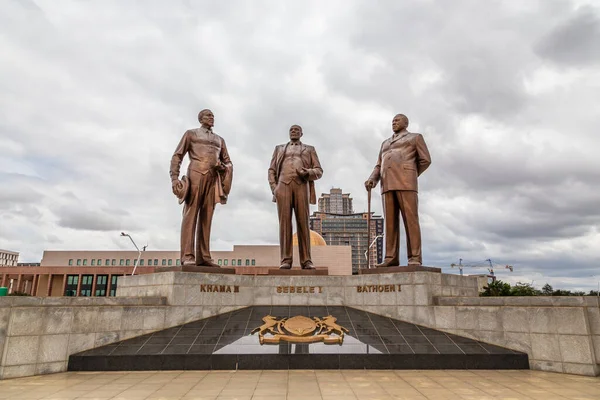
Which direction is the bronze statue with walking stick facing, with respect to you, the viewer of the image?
facing the viewer and to the left of the viewer

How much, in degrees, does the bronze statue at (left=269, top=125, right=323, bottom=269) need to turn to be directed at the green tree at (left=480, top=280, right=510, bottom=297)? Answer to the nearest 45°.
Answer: approximately 135° to its left

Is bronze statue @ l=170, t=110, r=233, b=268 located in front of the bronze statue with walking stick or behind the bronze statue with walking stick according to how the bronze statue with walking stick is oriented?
in front

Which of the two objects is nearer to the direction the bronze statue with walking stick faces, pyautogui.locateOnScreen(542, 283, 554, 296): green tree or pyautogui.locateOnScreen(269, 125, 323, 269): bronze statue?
the bronze statue

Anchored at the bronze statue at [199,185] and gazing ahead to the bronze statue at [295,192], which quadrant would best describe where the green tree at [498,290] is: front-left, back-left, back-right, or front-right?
front-left

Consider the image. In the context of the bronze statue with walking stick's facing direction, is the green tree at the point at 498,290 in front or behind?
behind

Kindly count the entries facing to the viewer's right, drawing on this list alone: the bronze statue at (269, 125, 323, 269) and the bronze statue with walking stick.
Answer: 0

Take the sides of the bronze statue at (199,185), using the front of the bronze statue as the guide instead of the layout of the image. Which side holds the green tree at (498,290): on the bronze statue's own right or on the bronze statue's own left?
on the bronze statue's own left

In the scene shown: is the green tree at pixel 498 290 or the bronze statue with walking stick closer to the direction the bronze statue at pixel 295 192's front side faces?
the bronze statue with walking stick

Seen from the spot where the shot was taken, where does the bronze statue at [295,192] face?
facing the viewer

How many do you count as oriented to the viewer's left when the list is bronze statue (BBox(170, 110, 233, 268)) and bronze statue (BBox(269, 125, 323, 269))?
0

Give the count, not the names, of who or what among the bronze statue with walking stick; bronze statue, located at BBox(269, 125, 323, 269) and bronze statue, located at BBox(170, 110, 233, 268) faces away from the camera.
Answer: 0

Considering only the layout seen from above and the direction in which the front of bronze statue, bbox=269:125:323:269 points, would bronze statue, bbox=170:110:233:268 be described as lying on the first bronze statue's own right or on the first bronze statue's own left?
on the first bronze statue's own right

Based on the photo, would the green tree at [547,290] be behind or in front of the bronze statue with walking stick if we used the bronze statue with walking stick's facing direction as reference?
behind

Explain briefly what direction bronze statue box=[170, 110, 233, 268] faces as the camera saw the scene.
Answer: facing the viewer and to the right of the viewer
